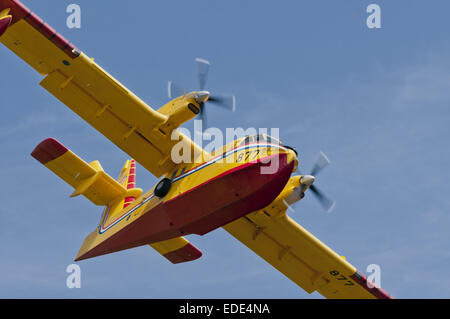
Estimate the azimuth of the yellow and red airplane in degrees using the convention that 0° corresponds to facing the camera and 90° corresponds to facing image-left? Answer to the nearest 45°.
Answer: approximately 315°
